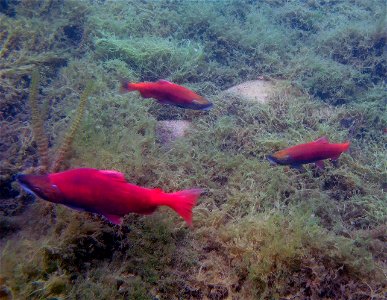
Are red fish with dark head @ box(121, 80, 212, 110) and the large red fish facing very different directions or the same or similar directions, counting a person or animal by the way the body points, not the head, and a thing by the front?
very different directions

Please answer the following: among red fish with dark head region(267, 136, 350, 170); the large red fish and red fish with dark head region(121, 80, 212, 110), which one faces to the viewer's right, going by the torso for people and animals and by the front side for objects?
red fish with dark head region(121, 80, 212, 110)

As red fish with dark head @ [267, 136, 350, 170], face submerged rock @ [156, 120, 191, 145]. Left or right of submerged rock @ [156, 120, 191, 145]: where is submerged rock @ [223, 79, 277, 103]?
right

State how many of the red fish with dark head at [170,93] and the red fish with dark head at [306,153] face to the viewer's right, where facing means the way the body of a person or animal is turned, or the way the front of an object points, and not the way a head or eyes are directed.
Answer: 1

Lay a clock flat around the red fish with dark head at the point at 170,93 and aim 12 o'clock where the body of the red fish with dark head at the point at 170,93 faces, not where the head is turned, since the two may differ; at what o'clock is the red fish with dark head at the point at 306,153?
the red fish with dark head at the point at 306,153 is roughly at 1 o'clock from the red fish with dark head at the point at 170,93.

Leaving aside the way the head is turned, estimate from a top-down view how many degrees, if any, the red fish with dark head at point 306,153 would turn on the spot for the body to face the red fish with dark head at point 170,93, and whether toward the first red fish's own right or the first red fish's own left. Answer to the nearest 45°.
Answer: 0° — it already faces it

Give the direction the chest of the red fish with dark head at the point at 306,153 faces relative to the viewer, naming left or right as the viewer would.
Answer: facing to the left of the viewer

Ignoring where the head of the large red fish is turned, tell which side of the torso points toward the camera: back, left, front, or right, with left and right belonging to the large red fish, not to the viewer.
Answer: left

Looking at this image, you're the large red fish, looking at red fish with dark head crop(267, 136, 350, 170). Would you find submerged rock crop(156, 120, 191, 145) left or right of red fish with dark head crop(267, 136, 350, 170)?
left

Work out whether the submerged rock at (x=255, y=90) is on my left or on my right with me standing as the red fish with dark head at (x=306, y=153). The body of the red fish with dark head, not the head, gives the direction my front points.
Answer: on my right

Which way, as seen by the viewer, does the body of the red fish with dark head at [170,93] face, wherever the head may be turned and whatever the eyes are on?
to the viewer's right
